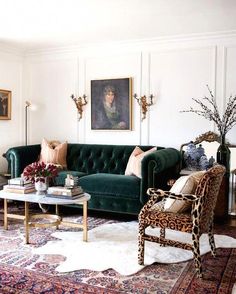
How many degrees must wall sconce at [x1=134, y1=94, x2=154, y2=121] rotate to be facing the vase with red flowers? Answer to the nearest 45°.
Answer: approximately 45° to its right

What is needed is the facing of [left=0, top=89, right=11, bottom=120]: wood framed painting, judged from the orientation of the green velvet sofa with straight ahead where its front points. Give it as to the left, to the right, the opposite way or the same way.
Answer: to the left

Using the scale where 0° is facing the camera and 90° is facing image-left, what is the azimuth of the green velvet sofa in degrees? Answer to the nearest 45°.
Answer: approximately 45°

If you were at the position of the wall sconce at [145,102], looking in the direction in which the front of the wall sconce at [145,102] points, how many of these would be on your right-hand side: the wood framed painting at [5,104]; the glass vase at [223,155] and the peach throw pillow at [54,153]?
2

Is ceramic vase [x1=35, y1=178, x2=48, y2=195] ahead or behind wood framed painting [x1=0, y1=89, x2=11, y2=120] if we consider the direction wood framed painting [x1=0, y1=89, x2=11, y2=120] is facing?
ahead

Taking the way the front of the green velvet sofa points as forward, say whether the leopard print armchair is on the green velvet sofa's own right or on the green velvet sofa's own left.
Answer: on the green velvet sofa's own left

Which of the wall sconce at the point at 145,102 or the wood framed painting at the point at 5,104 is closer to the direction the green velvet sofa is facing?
the wood framed painting

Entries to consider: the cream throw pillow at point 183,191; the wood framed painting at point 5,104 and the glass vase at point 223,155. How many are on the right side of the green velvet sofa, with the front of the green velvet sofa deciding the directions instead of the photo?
1

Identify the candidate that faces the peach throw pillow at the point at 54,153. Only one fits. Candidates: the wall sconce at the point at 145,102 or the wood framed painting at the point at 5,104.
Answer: the wood framed painting

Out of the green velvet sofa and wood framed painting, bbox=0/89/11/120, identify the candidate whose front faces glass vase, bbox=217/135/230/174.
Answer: the wood framed painting

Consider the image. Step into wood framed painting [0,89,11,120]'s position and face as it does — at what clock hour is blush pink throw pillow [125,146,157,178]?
The blush pink throw pillow is roughly at 12 o'clock from the wood framed painting.
